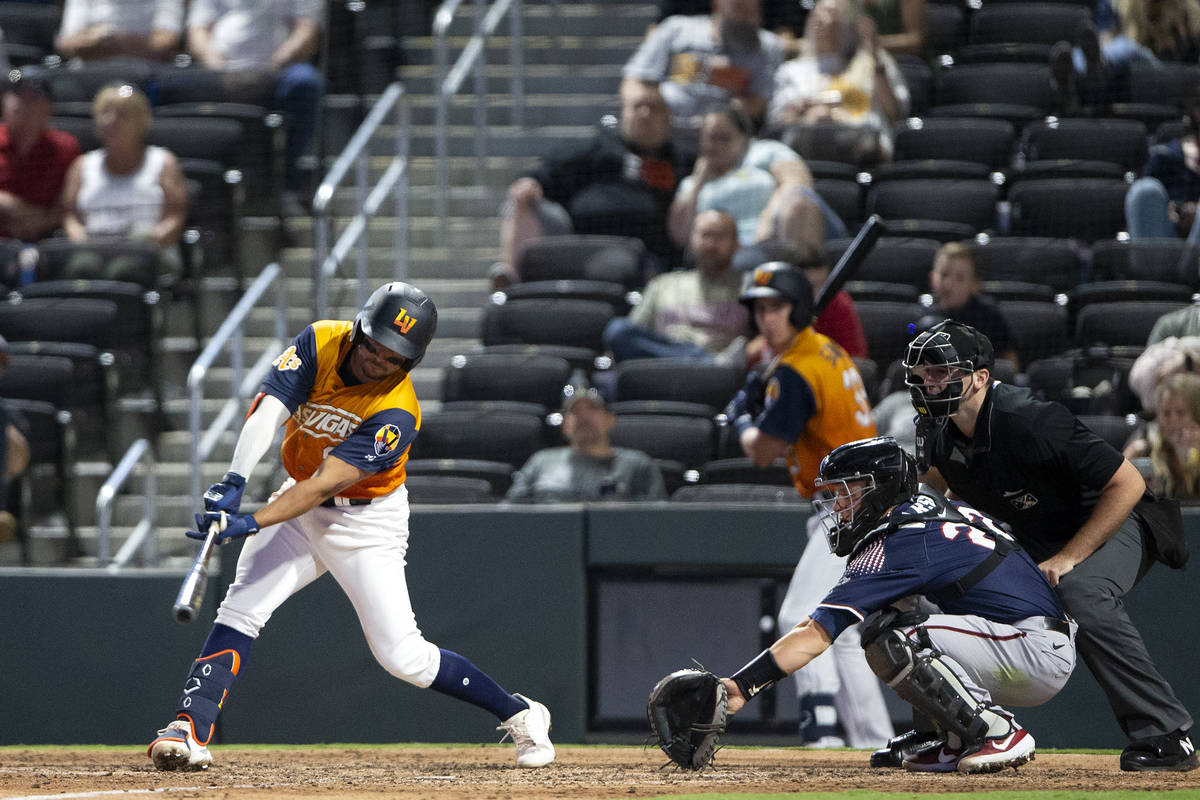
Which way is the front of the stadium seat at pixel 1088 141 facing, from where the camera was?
facing the viewer

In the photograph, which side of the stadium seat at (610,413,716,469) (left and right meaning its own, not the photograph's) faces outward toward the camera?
front

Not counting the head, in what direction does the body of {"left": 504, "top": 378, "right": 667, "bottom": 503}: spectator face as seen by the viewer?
toward the camera

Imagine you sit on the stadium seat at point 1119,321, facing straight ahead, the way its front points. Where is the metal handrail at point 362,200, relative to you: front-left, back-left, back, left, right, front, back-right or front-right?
right

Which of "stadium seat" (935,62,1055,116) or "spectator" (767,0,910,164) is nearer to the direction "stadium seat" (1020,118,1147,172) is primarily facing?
the spectator

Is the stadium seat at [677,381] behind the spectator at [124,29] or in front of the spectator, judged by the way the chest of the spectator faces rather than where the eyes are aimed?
in front

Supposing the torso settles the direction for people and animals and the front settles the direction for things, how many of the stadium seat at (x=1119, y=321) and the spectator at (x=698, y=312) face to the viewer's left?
0

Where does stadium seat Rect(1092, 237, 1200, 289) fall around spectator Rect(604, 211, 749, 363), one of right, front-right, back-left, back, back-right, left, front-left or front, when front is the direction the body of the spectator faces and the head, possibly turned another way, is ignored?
left

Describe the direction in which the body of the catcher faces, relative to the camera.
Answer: to the viewer's left

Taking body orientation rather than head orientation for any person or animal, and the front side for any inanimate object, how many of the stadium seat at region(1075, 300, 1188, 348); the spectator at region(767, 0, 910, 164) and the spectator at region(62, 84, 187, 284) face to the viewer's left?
0

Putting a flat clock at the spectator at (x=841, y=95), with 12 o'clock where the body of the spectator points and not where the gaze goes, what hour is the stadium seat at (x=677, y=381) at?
The stadium seat is roughly at 1 o'clock from the spectator.

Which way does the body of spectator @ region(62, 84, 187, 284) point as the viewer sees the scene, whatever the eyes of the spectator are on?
toward the camera

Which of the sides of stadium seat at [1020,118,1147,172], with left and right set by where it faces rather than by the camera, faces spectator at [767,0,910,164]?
right

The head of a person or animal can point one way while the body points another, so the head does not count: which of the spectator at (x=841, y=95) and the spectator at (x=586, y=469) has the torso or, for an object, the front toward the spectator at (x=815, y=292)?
the spectator at (x=841, y=95)
